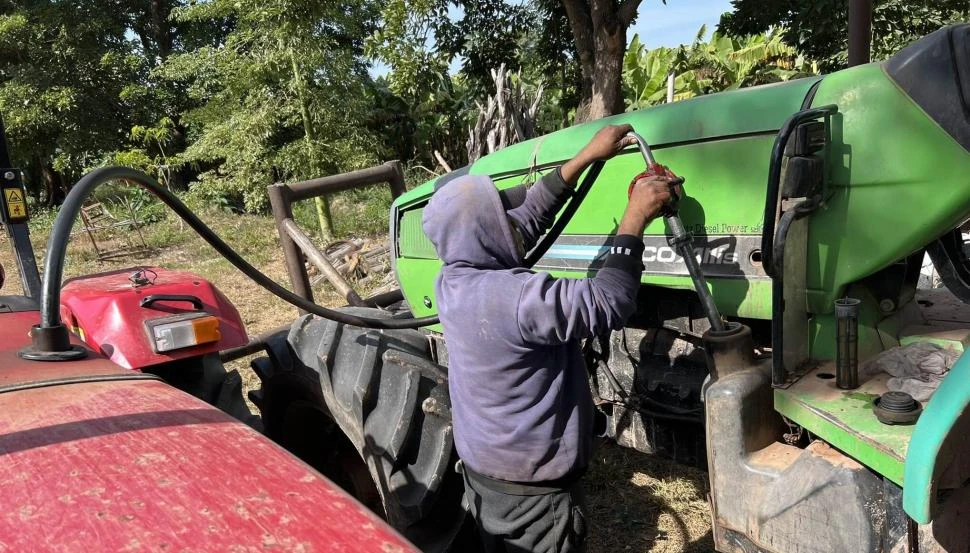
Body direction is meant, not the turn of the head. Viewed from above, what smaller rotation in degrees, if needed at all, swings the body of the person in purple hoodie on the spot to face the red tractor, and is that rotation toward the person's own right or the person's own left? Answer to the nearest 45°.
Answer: approximately 180°

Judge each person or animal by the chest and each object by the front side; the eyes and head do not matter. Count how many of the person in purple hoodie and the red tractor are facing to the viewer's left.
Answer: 0

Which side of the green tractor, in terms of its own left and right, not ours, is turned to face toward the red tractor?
left

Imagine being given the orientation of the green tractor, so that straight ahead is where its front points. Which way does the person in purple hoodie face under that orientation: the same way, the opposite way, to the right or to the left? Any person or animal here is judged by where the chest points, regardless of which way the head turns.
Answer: to the right

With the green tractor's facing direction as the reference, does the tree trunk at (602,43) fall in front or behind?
in front

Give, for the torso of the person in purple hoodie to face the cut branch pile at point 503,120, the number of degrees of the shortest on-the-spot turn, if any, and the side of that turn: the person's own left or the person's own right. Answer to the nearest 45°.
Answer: approximately 45° to the person's own left

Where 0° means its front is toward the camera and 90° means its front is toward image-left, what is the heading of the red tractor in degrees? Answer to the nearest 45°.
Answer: approximately 315°

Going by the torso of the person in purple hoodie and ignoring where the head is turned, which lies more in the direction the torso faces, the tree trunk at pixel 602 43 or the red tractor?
the tree trunk

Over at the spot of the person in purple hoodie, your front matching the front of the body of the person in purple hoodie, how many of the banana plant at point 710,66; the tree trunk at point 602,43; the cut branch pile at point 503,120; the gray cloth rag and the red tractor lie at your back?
1

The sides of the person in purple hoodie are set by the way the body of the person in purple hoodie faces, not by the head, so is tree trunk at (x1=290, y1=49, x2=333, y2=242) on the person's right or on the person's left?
on the person's left

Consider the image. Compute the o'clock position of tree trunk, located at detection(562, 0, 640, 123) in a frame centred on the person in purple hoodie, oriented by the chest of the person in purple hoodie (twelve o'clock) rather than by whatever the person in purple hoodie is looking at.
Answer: The tree trunk is roughly at 11 o'clock from the person in purple hoodie.

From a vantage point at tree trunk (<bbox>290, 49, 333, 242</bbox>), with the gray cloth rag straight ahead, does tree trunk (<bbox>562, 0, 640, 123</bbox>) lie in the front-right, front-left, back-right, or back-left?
front-left

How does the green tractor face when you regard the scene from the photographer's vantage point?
facing away from the viewer and to the left of the viewer

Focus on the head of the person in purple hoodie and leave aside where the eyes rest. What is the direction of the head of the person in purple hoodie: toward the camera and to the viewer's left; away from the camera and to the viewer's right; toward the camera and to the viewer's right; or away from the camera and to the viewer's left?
away from the camera and to the viewer's right
